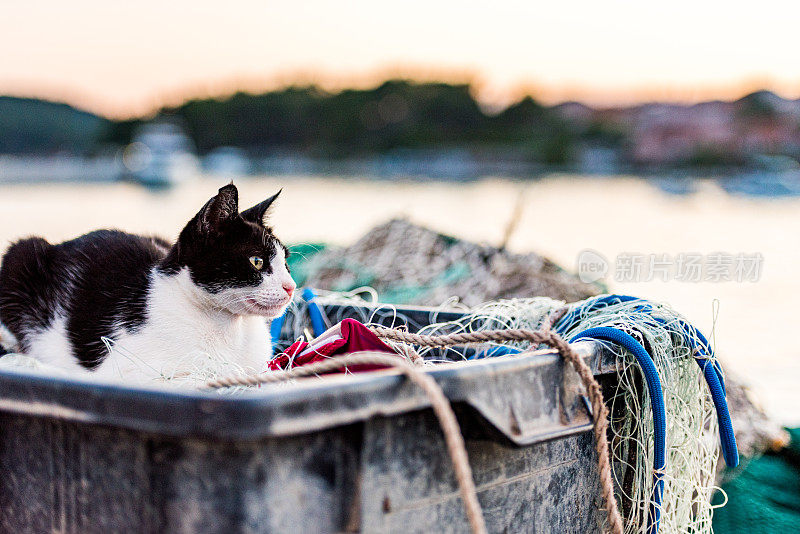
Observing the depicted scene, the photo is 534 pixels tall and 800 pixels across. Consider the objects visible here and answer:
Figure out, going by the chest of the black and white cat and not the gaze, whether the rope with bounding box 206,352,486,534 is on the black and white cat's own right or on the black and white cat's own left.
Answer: on the black and white cat's own right

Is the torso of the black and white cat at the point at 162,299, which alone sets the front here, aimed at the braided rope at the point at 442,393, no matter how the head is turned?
yes

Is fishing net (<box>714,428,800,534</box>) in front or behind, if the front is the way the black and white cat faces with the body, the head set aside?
in front

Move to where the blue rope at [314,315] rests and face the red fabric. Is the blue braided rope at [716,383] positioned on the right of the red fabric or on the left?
left

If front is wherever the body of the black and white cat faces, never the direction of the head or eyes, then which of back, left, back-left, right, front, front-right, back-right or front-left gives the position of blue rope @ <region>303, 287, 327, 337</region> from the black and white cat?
front-left

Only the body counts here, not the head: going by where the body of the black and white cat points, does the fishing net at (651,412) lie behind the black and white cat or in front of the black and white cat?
in front

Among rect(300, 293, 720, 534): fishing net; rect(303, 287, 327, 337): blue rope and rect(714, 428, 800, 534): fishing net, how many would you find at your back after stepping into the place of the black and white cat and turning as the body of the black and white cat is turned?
0

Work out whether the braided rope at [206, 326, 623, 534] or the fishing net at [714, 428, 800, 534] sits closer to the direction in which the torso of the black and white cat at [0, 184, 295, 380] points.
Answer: the fishing net

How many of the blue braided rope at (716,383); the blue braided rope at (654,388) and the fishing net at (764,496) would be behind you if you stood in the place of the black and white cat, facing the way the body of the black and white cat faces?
0

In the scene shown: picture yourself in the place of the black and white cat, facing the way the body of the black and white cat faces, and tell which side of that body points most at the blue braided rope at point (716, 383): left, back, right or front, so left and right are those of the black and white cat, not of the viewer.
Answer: front

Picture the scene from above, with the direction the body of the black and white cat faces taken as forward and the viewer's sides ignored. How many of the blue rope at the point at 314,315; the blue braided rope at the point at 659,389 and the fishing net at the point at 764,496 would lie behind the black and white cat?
0

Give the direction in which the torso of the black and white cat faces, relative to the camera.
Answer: to the viewer's right

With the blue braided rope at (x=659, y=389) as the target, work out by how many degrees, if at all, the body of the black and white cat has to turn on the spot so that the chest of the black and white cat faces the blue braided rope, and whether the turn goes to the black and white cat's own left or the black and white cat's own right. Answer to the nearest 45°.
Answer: approximately 45° to the black and white cat's own right

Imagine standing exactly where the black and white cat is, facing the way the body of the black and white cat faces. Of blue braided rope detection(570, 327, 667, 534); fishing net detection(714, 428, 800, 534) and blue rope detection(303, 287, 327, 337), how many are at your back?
0
